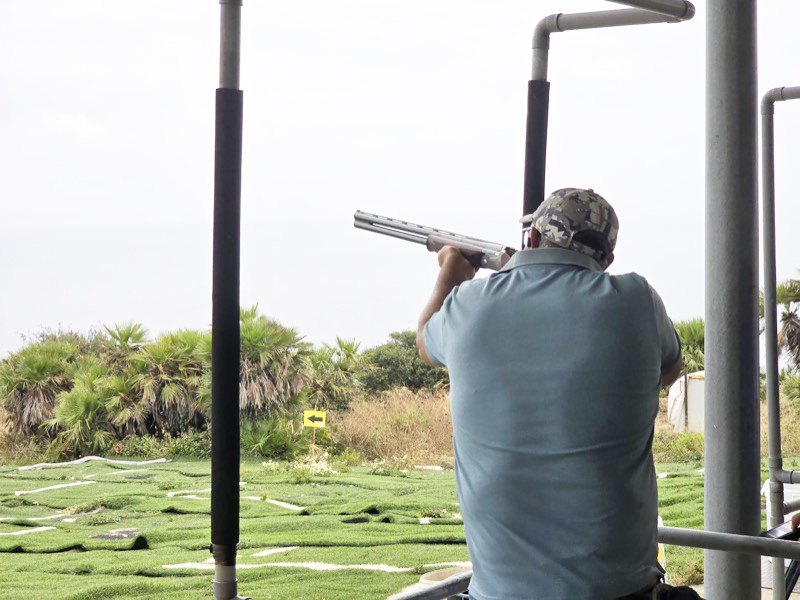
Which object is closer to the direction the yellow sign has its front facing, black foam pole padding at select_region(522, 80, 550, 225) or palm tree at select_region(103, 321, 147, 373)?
the black foam pole padding

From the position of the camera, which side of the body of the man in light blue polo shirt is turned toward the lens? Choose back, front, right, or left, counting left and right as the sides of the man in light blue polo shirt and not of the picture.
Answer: back

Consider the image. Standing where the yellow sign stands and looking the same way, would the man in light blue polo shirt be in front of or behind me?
in front

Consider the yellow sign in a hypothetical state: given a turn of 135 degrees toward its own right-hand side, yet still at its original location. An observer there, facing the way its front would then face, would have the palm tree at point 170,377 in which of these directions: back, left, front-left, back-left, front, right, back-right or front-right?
front

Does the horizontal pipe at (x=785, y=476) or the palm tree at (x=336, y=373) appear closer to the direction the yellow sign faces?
the horizontal pipe

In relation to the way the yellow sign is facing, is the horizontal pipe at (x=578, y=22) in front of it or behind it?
in front

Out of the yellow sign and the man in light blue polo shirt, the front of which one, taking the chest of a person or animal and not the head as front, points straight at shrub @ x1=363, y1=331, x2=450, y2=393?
the man in light blue polo shirt

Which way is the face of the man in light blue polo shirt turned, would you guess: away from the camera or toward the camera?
away from the camera

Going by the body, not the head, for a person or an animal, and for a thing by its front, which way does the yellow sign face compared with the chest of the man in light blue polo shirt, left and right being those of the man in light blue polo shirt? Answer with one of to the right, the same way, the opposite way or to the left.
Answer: the opposite way

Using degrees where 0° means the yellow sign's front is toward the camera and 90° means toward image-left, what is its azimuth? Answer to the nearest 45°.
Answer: approximately 0°

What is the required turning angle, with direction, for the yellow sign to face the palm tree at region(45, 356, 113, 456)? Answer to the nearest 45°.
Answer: approximately 135° to its right
